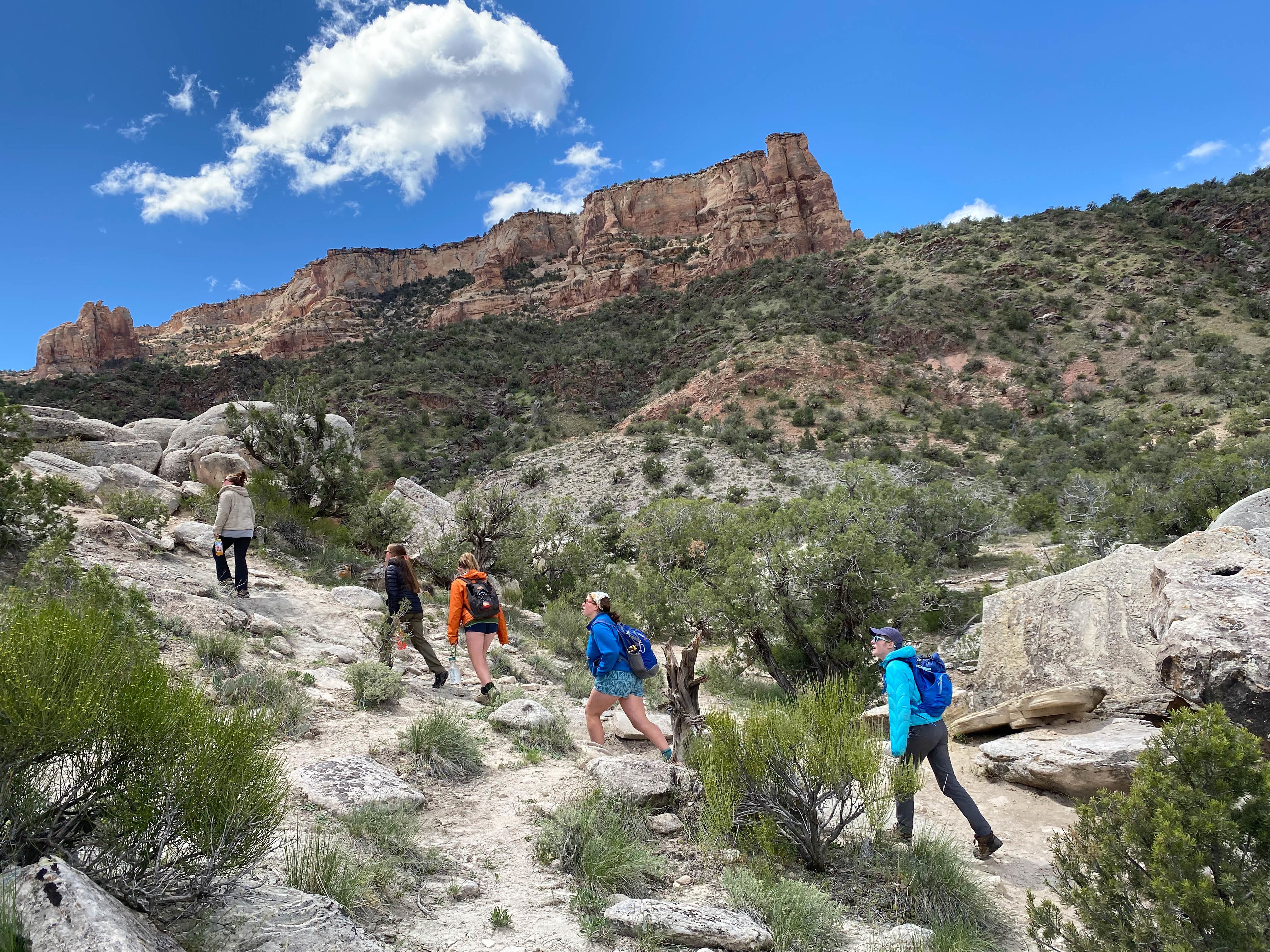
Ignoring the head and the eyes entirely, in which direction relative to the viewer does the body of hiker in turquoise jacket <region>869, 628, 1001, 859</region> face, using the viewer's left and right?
facing to the left of the viewer

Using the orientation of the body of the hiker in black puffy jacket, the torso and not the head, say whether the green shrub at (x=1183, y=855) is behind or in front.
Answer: behind

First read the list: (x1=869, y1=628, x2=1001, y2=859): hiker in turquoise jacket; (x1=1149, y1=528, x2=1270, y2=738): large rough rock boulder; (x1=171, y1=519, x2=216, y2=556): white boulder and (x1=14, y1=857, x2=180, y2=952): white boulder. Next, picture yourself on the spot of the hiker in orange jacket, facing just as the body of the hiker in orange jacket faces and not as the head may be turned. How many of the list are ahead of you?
1

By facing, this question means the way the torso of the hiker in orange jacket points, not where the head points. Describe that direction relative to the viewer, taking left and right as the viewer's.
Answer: facing away from the viewer and to the left of the viewer

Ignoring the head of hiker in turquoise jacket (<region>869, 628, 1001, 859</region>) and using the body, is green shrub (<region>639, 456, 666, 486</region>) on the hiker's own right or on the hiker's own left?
on the hiker's own right

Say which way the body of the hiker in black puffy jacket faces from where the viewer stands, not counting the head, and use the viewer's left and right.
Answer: facing away from the viewer and to the left of the viewer

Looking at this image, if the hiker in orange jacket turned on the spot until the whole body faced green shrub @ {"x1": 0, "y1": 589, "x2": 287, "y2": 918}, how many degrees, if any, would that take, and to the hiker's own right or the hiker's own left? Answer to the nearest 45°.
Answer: approximately 135° to the hiker's own left
